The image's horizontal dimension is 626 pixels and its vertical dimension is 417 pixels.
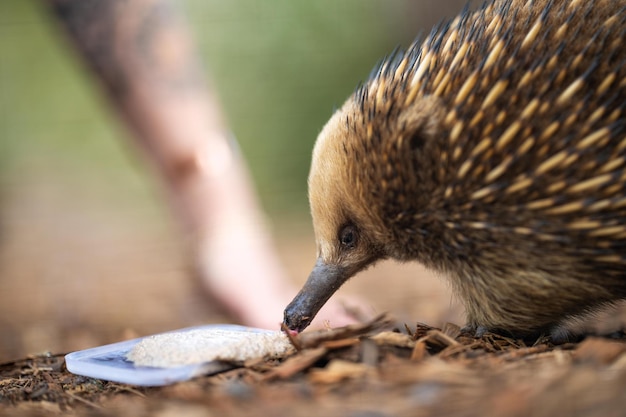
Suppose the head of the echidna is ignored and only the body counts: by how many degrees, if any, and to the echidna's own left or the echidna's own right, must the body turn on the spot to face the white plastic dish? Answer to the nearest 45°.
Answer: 0° — it already faces it

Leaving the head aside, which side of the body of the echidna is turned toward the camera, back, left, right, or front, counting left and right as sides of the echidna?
left

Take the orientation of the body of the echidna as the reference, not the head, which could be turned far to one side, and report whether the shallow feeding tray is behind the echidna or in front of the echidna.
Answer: in front
